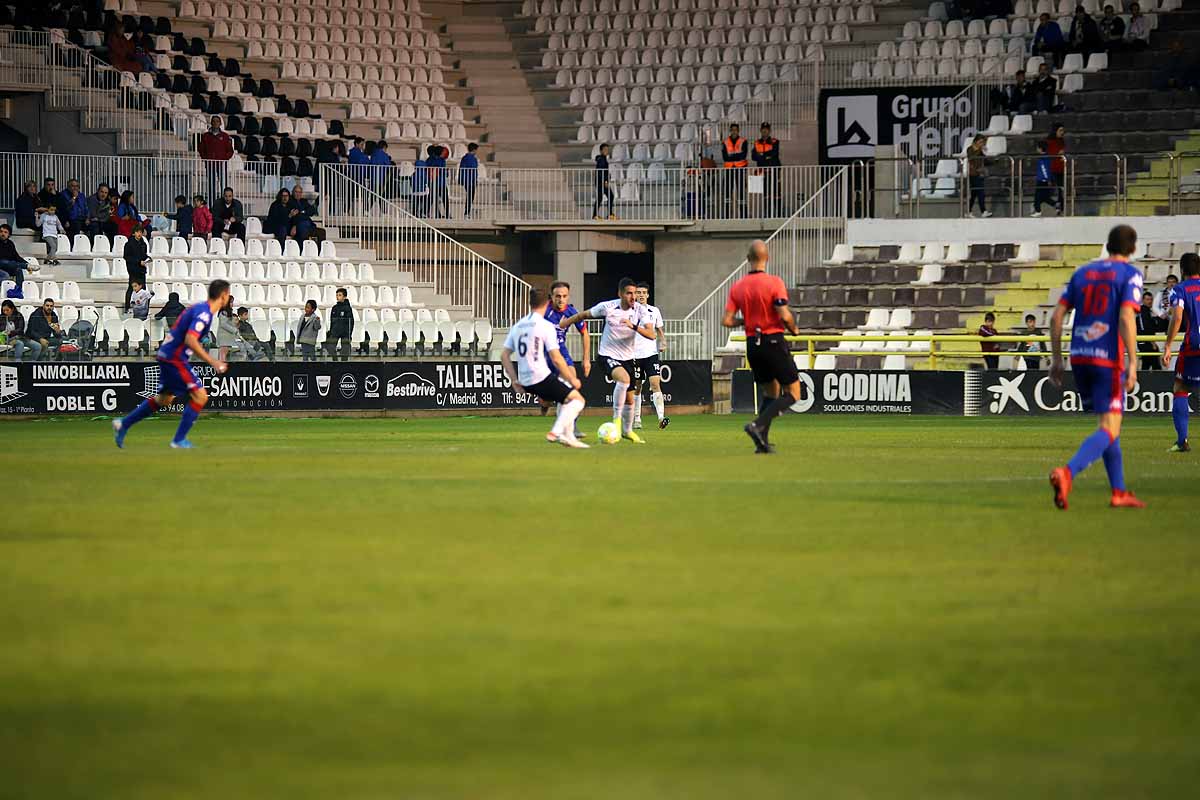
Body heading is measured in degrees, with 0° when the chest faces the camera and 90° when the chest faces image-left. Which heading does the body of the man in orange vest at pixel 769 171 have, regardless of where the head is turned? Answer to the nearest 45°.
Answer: approximately 0°

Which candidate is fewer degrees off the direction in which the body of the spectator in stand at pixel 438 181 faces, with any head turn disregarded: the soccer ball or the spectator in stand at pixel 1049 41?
the soccer ball

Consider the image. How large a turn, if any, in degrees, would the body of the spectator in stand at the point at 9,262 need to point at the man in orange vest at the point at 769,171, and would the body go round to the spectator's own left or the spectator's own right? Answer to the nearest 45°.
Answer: approximately 45° to the spectator's own left

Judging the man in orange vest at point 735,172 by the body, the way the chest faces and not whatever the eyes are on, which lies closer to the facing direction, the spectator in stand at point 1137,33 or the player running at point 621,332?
the player running

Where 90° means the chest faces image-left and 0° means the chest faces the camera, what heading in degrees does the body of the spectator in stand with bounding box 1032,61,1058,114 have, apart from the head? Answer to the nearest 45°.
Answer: approximately 45°

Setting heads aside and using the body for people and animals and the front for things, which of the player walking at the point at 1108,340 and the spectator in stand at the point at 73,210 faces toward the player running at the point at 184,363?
the spectator in stand

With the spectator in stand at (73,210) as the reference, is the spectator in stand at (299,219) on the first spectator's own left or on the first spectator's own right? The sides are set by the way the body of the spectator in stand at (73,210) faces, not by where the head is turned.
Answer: on the first spectator's own left

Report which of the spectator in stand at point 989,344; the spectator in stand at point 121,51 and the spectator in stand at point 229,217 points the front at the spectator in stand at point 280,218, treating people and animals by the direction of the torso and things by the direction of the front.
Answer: the spectator in stand at point 121,51

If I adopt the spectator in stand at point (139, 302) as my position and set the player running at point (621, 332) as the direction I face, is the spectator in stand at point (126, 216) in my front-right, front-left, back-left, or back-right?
back-left

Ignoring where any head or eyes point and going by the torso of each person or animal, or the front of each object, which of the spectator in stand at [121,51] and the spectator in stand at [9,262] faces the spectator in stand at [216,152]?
the spectator in stand at [121,51]

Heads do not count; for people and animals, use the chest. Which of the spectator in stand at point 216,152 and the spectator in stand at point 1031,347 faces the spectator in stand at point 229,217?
the spectator in stand at point 216,152
